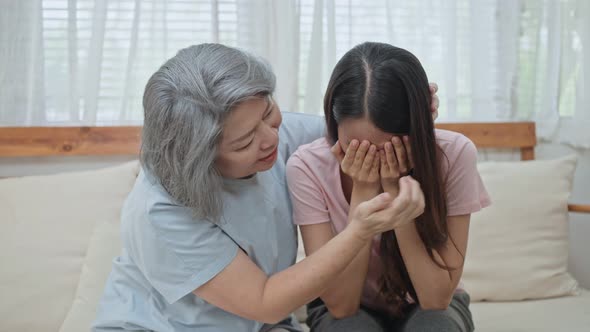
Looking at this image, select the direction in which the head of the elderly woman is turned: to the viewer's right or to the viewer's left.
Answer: to the viewer's right

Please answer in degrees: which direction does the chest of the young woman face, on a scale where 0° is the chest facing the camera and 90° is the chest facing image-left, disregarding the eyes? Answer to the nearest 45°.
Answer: approximately 0°

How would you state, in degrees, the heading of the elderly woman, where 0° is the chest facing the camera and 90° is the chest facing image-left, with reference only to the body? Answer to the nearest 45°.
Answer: approximately 315°
